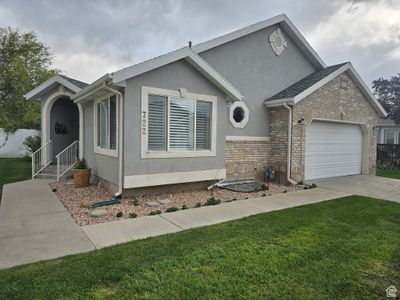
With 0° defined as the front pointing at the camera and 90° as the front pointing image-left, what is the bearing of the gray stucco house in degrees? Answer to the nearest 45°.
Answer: approximately 315°

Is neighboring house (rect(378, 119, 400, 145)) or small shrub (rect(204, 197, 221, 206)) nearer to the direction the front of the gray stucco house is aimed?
the small shrub

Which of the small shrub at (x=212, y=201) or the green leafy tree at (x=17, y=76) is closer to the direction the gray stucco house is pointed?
the small shrub

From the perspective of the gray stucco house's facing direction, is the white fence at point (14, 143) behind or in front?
behind

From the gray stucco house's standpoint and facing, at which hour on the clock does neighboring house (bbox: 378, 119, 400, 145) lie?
The neighboring house is roughly at 9 o'clock from the gray stucco house.

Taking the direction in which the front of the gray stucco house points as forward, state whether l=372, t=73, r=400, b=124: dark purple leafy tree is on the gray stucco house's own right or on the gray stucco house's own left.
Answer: on the gray stucco house's own left

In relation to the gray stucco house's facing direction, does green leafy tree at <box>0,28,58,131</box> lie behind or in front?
behind

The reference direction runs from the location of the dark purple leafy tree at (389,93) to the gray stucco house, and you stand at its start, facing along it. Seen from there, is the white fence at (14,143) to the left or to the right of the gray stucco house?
right
